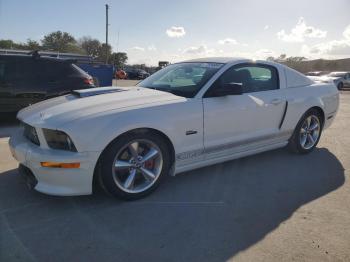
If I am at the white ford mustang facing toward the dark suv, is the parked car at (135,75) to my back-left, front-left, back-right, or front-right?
front-right

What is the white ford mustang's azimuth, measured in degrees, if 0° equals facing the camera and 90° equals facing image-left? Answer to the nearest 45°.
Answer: approximately 45°

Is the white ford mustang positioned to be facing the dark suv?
no

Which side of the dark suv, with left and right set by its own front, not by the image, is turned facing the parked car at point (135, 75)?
right

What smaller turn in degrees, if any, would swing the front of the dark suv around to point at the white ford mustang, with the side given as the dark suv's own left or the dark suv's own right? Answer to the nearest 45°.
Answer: approximately 90° to the dark suv's own left

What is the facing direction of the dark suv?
to the viewer's left

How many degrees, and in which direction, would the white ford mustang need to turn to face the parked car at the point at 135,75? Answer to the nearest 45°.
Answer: approximately 135° to its right

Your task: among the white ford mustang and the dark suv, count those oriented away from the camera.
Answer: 0
